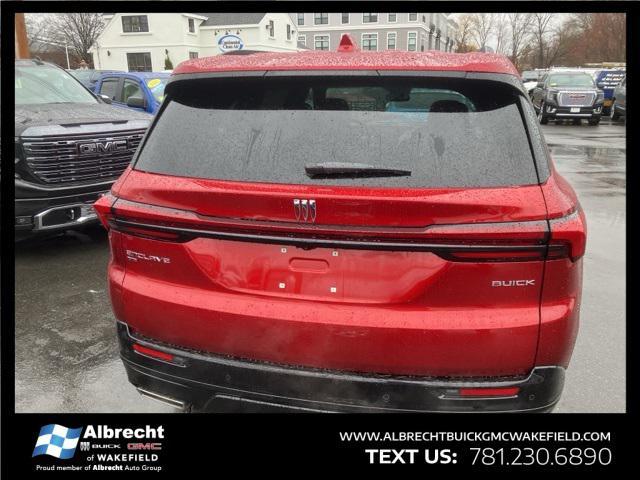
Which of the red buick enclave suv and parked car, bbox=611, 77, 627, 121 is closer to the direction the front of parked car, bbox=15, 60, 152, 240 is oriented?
the red buick enclave suv

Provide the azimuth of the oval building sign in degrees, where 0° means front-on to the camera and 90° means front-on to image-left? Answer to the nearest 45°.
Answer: approximately 0°

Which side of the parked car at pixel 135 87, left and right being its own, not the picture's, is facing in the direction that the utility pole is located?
back

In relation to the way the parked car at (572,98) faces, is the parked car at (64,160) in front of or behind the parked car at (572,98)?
in front

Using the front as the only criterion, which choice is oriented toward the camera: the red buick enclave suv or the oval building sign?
the oval building sign

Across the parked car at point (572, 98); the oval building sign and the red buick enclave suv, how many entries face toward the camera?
2

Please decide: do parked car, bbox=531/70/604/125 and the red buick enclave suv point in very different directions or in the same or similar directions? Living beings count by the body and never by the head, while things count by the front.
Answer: very different directions

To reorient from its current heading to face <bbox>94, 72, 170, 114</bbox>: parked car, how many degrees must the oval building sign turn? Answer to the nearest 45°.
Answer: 0° — it already faces it

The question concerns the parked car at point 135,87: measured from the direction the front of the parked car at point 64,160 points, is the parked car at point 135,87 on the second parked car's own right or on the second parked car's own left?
on the second parked car's own left

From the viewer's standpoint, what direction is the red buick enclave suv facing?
away from the camera

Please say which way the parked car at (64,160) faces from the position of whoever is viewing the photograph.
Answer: facing the viewer and to the right of the viewer

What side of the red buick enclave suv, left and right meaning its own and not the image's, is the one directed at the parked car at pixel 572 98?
front

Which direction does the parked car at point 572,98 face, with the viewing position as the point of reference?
facing the viewer

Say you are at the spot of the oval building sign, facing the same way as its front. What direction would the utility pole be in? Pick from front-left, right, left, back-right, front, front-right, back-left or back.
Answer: front
